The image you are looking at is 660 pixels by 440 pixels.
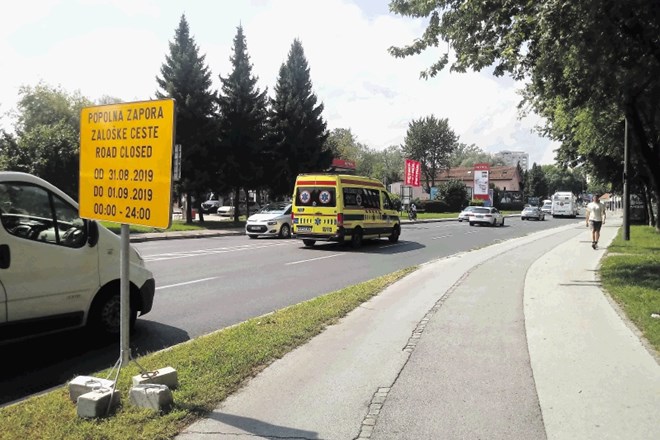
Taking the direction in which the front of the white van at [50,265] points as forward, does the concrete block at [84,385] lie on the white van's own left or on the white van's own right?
on the white van's own right

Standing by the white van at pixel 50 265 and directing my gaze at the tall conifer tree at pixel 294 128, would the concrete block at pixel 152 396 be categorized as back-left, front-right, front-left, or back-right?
back-right

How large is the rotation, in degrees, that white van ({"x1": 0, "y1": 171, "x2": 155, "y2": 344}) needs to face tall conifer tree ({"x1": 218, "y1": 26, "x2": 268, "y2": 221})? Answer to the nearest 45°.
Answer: approximately 45° to its left

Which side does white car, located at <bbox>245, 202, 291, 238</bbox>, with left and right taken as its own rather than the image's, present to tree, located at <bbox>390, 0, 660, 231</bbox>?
left

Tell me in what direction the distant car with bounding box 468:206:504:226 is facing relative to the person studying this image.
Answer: facing away from the viewer and to the right of the viewer

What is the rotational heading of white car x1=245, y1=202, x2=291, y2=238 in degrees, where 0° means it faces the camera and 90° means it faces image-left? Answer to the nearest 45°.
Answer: approximately 45°
